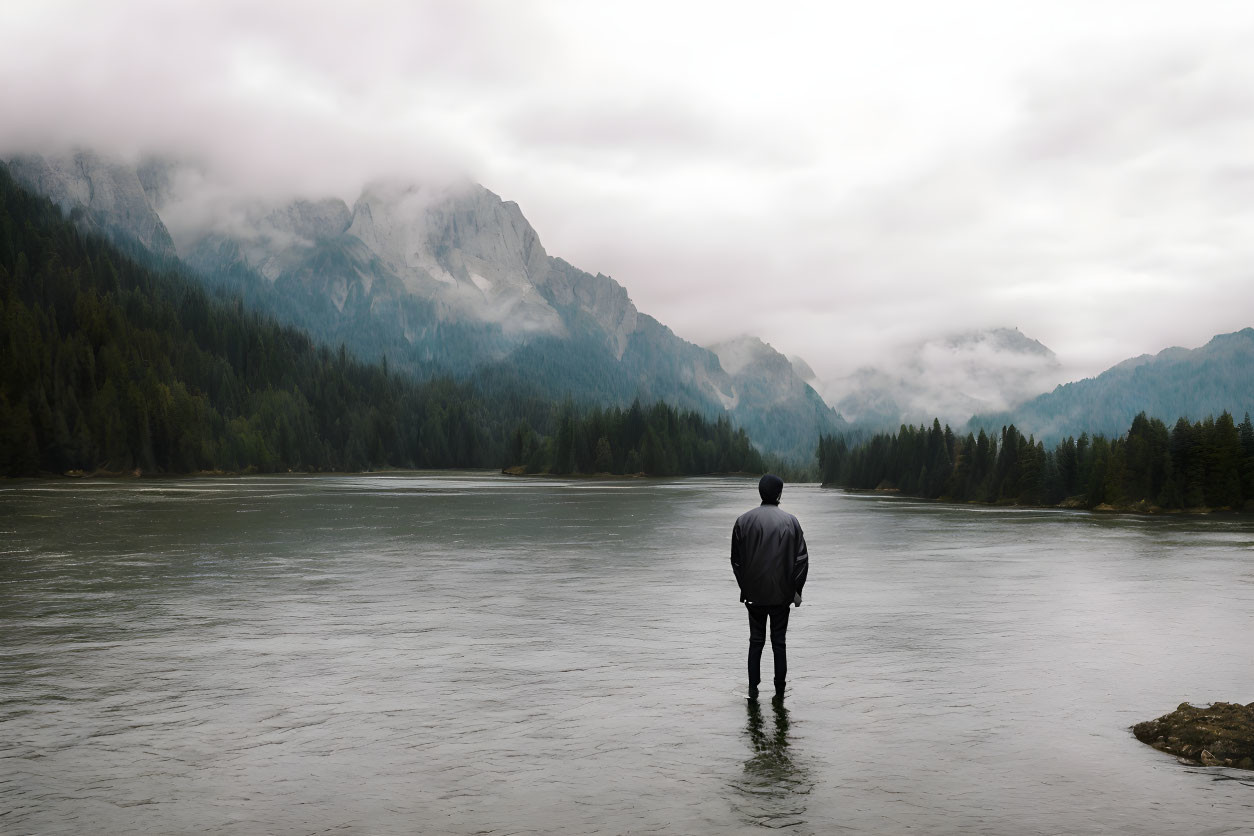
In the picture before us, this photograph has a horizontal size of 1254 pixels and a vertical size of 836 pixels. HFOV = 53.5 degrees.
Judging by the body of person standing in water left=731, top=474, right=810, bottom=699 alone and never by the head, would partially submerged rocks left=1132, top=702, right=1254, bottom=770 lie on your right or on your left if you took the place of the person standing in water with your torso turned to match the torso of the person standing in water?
on your right

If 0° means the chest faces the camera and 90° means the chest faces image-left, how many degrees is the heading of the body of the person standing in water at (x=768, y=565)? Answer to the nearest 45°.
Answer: approximately 180°

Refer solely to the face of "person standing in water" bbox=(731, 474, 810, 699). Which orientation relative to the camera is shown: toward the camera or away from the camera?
away from the camera
